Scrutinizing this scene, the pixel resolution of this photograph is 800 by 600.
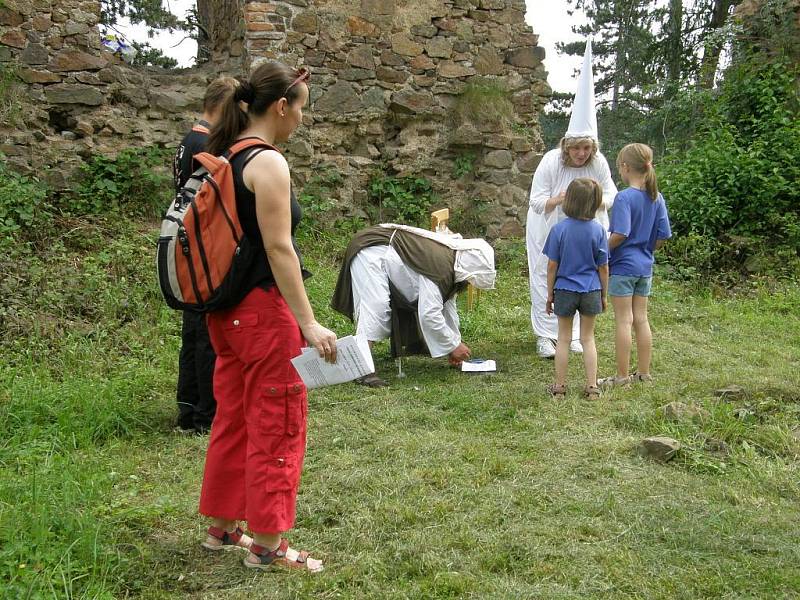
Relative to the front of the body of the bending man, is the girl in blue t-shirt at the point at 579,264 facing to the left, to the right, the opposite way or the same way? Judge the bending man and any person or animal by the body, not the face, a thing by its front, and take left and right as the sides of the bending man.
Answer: to the left

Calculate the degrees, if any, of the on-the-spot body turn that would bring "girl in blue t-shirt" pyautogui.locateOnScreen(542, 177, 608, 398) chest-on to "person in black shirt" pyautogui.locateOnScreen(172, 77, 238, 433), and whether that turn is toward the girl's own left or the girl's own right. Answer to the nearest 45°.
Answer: approximately 135° to the girl's own left

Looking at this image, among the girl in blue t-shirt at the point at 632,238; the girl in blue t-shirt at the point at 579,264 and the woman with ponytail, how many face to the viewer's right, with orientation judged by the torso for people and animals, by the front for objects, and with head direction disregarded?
1

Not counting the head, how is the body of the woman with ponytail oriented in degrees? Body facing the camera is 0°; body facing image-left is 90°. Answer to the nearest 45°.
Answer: approximately 270°

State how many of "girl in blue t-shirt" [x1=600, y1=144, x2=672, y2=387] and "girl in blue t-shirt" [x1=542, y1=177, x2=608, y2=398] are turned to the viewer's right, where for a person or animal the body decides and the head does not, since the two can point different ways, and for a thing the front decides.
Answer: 0

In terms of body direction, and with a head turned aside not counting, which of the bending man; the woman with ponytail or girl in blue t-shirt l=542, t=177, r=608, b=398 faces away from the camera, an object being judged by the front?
the girl in blue t-shirt

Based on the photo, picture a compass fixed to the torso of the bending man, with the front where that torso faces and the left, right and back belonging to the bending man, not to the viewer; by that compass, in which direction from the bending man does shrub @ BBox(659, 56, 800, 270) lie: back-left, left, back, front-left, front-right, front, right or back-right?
front-left

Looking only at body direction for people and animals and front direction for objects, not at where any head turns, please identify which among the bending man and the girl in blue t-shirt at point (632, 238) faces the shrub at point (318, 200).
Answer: the girl in blue t-shirt

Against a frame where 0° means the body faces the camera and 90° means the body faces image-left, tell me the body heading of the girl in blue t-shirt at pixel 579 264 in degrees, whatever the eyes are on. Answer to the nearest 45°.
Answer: approximately 180°

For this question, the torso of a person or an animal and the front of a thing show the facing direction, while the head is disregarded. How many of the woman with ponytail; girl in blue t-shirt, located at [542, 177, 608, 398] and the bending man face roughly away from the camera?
1

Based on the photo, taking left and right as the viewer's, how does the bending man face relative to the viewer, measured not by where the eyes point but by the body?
facing to the right of the viewer

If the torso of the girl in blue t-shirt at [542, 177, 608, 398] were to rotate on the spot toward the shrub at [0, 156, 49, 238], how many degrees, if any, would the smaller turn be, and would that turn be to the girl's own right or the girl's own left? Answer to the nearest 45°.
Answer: approximately 90° to the girl's own left

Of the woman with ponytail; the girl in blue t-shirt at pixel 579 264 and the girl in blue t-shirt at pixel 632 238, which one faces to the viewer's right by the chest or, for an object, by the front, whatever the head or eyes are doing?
the woman with ponytail

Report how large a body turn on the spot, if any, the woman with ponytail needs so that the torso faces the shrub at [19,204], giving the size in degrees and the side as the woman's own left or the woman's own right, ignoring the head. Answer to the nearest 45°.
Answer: approximately 135° to the woman's own left

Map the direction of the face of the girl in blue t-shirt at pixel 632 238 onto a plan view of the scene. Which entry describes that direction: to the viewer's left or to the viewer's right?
to the viewer's left

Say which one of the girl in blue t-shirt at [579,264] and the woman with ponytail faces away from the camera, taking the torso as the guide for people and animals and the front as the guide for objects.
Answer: the girl in blue t-shirt
